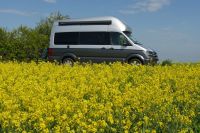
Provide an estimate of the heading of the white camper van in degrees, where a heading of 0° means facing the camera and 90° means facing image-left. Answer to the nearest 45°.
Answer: approximately 270°
